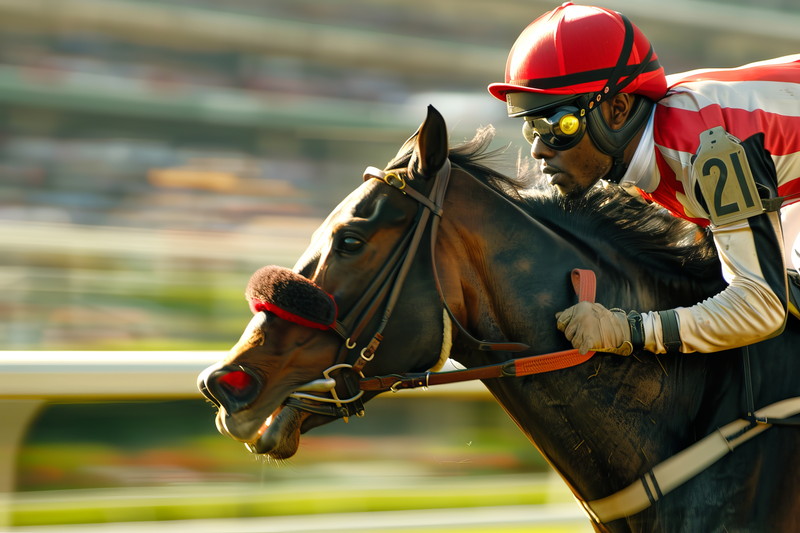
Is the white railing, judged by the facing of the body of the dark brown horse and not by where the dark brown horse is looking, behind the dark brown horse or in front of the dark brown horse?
in front

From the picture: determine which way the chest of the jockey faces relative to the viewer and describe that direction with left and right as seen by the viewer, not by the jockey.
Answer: facing to the left of the viewer

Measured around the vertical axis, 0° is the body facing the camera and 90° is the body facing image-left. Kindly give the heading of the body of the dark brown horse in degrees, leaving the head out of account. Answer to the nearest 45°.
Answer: approximately 90°
